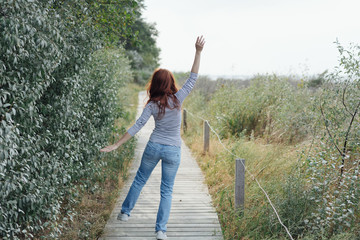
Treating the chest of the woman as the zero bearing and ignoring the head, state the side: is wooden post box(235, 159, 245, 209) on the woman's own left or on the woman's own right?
on the woman's own right

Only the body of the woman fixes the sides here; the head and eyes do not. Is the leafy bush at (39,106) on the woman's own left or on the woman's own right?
on the woman's own left

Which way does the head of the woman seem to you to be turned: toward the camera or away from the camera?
away from the camera

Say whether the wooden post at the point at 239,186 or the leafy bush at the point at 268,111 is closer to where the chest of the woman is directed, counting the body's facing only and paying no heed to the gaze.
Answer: the leafy bush

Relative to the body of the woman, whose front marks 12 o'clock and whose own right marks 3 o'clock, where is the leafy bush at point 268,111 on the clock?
The leafy bush is roughly at 1 o'clock from the woman.

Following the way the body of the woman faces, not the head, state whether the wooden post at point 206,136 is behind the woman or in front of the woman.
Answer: in front

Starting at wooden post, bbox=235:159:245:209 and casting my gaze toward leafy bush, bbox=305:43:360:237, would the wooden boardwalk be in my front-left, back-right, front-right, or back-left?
back-left

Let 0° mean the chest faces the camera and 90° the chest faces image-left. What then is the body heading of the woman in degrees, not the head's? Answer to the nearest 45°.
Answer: approximately 180°

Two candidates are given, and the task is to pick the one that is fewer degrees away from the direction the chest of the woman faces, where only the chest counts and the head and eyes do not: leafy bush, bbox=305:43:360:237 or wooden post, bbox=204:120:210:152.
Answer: the wooden post

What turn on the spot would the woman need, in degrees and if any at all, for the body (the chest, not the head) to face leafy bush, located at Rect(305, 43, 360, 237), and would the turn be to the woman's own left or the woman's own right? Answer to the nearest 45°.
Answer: approximately 90° to the woman's own right
